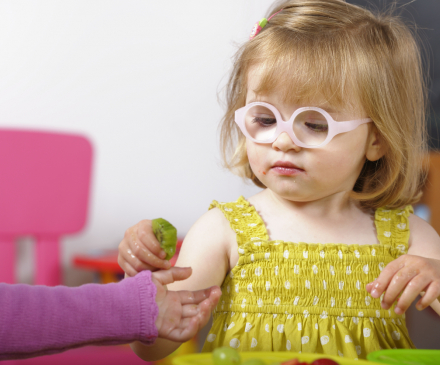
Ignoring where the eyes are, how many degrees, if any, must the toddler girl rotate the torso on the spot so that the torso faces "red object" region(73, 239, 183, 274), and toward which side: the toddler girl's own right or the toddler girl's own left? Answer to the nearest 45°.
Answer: approximately 135° to the toddler girl's own right

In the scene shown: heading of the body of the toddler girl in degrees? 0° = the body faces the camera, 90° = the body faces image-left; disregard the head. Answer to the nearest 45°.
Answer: approximately 0°

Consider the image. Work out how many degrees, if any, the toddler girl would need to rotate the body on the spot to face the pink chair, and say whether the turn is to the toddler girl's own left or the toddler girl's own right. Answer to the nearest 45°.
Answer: approximately 135° to the toddler girl's own right
